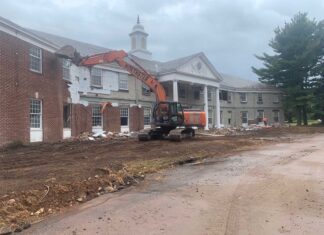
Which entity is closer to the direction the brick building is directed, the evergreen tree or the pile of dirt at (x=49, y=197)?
the pile of dirt

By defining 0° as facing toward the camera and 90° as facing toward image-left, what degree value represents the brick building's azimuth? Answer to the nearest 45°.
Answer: approximately 315°

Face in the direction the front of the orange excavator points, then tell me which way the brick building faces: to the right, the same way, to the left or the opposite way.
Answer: to the left

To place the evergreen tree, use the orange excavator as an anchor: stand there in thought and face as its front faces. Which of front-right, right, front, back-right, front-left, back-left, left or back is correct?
back

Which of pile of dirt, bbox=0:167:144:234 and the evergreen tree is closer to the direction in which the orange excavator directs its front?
the pile of dirt

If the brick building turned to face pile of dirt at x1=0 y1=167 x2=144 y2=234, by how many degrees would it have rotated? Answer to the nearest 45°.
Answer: approximately 45° to its right

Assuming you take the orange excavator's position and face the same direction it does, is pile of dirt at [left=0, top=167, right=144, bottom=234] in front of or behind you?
in front
